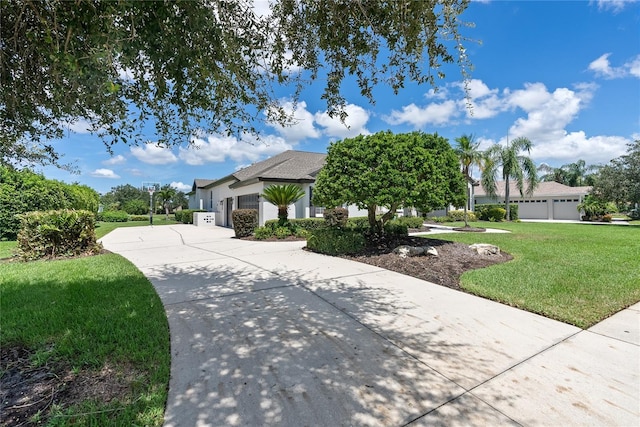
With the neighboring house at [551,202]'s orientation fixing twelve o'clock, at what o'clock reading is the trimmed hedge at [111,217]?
The trimmed hedge is roughly at 2 o'clock from the neighboring house.

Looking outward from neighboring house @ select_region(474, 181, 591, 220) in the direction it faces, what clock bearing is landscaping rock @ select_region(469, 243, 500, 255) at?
The landscaping rock is roughly at 12 o'clock from the neighboring house.

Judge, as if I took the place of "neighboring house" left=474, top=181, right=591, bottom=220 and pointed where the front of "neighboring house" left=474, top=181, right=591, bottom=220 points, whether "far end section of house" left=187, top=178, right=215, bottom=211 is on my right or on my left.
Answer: on my right

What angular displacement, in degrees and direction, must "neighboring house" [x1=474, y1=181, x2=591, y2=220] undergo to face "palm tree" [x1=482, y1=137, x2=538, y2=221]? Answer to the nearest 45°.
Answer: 0° — it already faces it

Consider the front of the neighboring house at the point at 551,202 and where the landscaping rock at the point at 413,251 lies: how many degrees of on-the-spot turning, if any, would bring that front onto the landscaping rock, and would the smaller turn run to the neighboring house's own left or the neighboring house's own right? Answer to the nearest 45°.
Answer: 0° — it already faces it

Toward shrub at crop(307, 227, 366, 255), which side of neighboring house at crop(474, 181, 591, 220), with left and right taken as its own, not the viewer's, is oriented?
front

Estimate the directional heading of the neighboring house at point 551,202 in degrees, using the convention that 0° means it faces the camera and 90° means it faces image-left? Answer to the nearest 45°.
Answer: approximately 0°

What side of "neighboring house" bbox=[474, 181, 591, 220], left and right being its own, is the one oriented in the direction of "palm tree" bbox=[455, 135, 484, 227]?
front

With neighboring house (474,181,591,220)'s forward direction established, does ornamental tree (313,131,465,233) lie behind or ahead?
ahead
